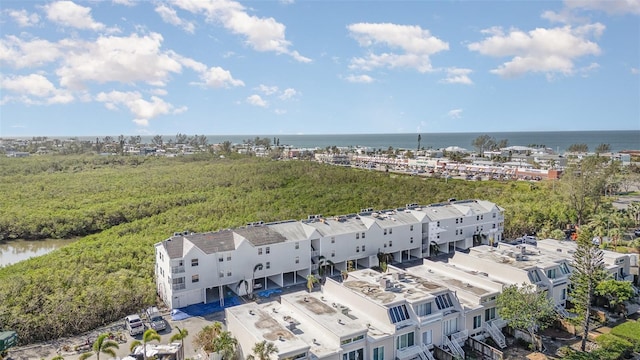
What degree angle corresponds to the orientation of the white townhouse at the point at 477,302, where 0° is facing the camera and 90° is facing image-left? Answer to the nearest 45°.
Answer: approximately 315°

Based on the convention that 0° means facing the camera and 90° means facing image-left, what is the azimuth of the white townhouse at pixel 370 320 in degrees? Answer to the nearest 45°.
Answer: approximately 315°

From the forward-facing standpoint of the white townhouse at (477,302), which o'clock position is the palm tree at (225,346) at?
The palm tree is roughly at 3 o'clock from the white townhouse.

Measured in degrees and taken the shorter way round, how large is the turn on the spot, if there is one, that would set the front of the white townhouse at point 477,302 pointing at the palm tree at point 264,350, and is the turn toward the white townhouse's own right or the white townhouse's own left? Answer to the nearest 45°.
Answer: approximately 90° to the white townhouse's own right

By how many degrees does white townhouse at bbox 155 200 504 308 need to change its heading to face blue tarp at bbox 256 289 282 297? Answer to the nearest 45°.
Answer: approximately 90° to its right

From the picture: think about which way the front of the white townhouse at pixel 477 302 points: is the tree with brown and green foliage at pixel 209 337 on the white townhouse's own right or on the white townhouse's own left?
on the white townhouse's own right

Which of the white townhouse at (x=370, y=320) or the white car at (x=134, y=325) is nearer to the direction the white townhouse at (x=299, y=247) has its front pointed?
the white townhouse

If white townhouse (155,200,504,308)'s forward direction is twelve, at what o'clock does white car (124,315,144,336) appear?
The white car is roughly at 3 o'clock from the white townhouse.

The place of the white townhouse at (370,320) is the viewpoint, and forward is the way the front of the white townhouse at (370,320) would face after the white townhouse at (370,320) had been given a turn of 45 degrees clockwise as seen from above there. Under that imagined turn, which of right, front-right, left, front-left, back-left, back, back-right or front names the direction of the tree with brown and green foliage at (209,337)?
right
